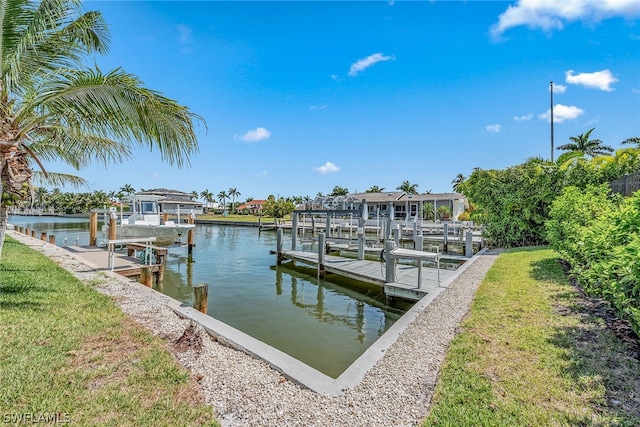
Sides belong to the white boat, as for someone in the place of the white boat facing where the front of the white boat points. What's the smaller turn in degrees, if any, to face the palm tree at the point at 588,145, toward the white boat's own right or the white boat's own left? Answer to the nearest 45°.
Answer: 0° — it already faces it

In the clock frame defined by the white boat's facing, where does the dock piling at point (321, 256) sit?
The dock piling is roughly at 2 o'clock from the white boat.

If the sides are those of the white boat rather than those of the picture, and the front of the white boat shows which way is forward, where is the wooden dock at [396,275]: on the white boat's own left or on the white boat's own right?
on the white boat's own right

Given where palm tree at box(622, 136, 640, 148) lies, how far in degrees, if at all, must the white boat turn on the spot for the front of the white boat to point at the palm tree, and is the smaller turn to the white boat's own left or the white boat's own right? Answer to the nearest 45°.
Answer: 0° — it already faces it

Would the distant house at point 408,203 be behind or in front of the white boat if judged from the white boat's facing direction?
in front

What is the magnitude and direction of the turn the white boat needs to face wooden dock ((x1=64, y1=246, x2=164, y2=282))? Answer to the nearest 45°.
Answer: approximately 90° to its right

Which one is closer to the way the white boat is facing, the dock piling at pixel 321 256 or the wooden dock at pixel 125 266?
the dock piling

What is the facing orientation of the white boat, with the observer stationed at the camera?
facing to the right of the viewer

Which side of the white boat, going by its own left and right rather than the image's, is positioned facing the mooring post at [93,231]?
back

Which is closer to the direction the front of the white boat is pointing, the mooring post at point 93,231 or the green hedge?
the green hedge

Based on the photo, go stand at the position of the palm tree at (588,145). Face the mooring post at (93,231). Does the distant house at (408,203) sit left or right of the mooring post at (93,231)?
right
